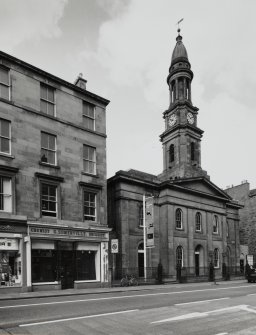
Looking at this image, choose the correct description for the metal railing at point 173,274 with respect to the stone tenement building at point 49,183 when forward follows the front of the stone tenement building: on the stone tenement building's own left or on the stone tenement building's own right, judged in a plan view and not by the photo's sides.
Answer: on the stone tenement building's own left

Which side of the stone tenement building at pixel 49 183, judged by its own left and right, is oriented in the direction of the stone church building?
left

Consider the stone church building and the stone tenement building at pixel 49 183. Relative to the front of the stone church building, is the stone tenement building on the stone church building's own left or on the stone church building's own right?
on the stone church building's own right

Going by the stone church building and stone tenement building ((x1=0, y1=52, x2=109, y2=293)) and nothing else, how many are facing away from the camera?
0

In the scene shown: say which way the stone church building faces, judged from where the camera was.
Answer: facing the viewer and to the right of the viewer

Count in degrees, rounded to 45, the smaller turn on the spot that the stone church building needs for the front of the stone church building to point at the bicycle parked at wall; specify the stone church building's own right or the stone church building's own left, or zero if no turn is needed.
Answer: approximately 45° to the stone church building's own right
